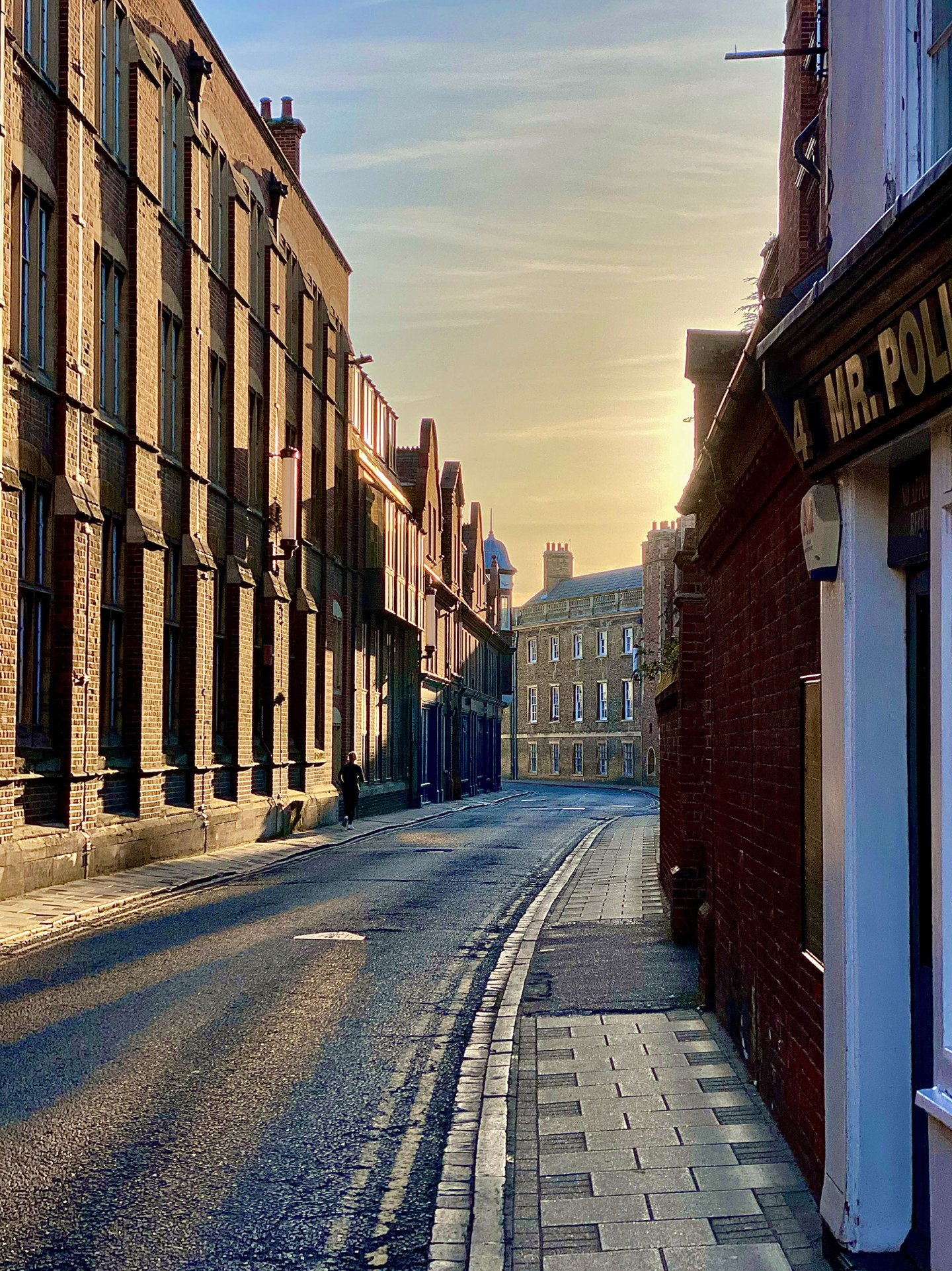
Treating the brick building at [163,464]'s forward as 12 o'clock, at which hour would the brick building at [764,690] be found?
the brick building at [764,690] is roughly at 1 o'clock from the brick building at [163,464].

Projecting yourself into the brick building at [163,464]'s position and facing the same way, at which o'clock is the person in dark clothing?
The person in dark clothing is roughly at 10 o'clock from the brick building.

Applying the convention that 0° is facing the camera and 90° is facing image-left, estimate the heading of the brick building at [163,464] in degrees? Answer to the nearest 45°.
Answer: approximately 315°

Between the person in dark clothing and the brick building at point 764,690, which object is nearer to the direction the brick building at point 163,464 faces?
the brick building
